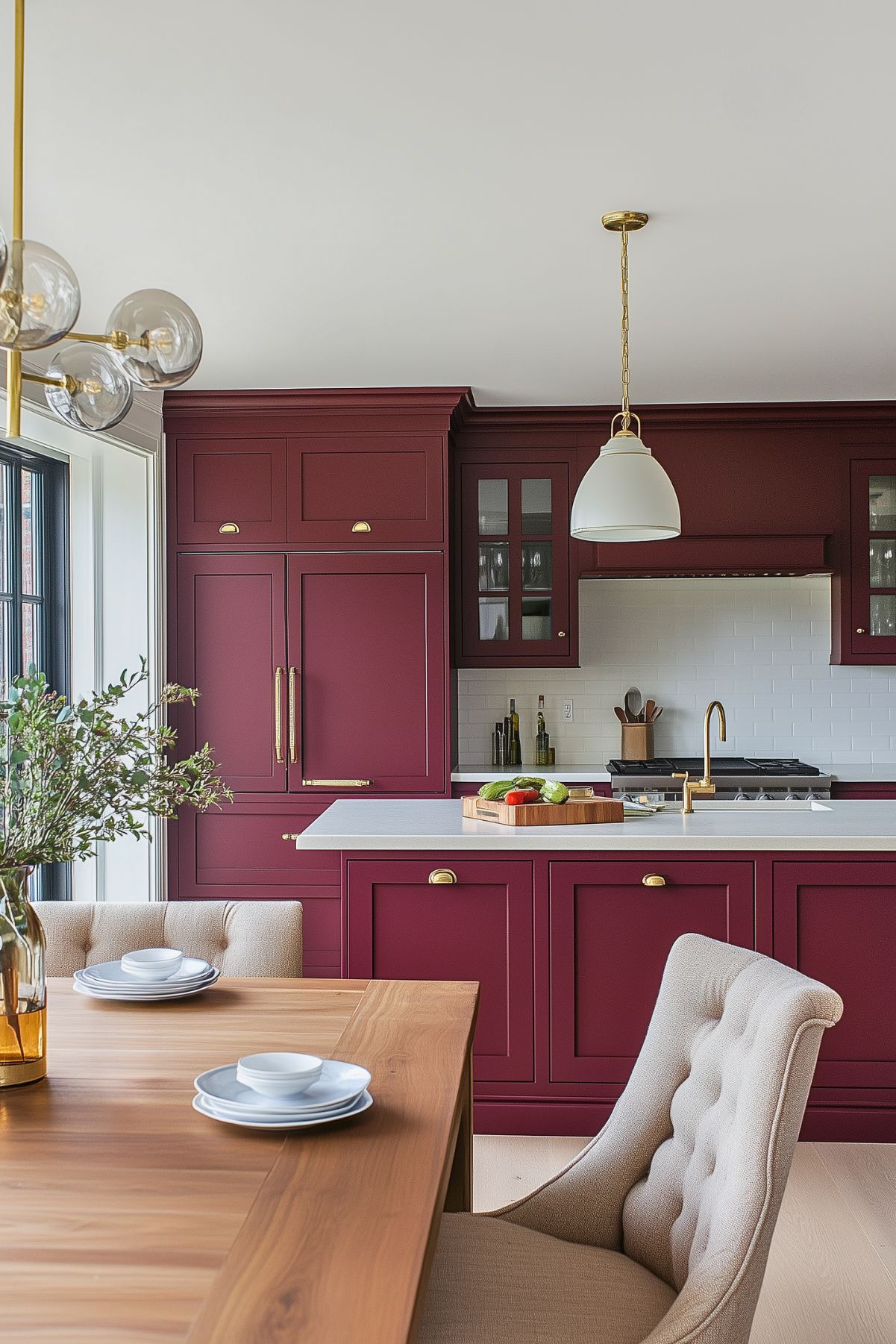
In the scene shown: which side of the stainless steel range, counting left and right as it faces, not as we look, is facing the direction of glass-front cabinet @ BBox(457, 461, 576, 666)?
right

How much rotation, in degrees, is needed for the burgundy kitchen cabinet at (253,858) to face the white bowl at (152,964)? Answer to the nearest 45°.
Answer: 0° — it already faces it

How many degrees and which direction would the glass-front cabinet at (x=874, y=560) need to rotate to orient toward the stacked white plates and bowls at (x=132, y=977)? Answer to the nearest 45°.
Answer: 0° — it already faces it

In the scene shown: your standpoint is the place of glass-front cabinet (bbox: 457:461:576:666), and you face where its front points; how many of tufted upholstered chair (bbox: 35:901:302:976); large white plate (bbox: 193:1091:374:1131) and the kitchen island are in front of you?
3

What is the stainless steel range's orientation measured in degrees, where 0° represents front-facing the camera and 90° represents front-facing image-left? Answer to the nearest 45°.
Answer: approximately 0°

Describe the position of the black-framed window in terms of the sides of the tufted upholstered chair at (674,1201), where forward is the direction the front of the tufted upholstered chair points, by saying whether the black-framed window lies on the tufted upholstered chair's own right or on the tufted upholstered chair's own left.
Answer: on the tufted upholstered chair's own right

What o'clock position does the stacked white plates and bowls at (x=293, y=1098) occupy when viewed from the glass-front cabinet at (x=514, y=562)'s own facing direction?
The stacked white plates and bowls is roughly at 12 o'clock from the glass-front cabinet.

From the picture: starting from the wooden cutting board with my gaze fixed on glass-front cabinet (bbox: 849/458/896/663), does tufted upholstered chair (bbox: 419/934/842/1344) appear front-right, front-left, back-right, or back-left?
back-right

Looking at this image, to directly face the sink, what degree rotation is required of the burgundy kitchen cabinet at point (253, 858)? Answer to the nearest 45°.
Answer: approximately 45° to its left

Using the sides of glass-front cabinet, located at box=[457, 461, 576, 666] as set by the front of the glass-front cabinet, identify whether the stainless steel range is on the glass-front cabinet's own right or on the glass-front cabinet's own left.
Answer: on the glass-front cabinet's own left

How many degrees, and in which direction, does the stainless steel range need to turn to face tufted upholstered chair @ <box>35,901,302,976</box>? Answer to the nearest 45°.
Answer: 0° — it already faces it

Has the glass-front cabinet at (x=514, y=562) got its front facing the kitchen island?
yes

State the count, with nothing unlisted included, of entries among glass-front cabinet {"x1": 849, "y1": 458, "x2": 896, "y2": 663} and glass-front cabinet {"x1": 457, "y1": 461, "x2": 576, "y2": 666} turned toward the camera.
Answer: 2
